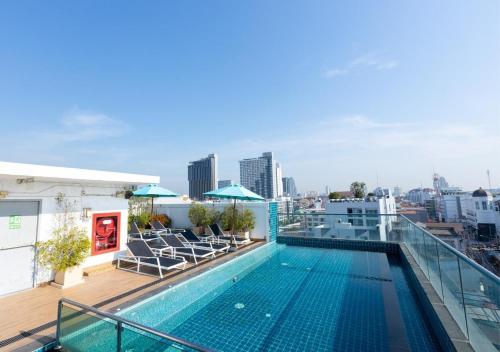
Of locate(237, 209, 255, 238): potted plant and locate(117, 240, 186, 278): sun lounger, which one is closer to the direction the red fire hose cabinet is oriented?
the sun lounger

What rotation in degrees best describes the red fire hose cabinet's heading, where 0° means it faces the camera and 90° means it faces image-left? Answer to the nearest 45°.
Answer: approximately 315°

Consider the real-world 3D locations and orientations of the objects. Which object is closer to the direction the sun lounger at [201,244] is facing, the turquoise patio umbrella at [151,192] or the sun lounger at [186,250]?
the sun lounger

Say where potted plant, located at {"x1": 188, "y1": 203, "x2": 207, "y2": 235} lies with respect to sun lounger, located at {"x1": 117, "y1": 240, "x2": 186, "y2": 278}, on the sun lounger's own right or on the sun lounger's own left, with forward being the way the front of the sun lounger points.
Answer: on the sun lounger's own left

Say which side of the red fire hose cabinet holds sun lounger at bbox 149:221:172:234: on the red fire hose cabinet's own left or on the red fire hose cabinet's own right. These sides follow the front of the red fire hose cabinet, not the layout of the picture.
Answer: on the red fire hose cabinet's own left

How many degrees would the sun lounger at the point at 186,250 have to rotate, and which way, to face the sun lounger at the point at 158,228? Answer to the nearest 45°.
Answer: approximately 135° to its left

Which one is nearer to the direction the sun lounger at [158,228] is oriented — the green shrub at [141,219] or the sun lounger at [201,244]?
the sun lounger

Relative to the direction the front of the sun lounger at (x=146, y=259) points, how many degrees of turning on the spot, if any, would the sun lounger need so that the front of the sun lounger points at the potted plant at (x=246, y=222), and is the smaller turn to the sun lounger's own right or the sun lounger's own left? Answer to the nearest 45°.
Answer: approximately 90° to the sun lounger's own left
